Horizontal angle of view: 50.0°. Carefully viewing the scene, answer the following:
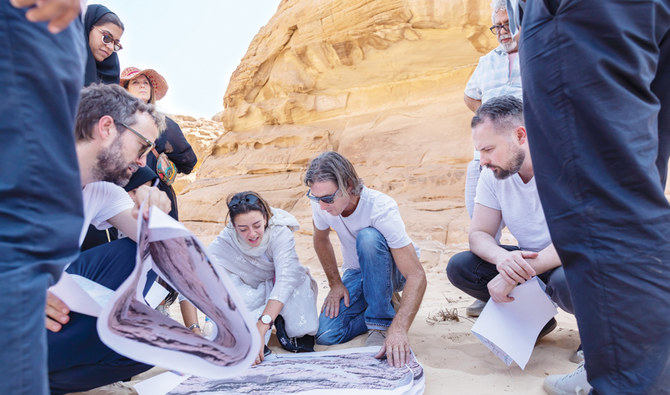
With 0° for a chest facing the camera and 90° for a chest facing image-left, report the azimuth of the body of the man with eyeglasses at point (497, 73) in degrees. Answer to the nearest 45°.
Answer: approximately 0°

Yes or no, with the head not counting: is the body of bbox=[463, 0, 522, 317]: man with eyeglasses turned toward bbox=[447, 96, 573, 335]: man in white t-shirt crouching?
yes

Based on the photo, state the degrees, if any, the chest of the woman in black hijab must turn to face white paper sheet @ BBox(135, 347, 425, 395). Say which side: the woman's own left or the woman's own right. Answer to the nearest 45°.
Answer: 0° — they already face it

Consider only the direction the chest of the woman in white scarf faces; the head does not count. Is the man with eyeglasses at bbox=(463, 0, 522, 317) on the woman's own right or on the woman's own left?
on the woman's own left

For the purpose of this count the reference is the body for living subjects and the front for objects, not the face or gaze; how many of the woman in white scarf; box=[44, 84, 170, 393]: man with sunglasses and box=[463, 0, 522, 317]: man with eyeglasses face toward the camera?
2

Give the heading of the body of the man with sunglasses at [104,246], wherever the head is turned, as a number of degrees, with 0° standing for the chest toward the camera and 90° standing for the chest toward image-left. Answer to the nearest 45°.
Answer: approximately 270°

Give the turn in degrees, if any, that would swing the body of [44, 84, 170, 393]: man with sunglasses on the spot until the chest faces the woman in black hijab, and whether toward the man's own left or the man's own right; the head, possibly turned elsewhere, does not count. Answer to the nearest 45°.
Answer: approximately 90° to the man's own left
